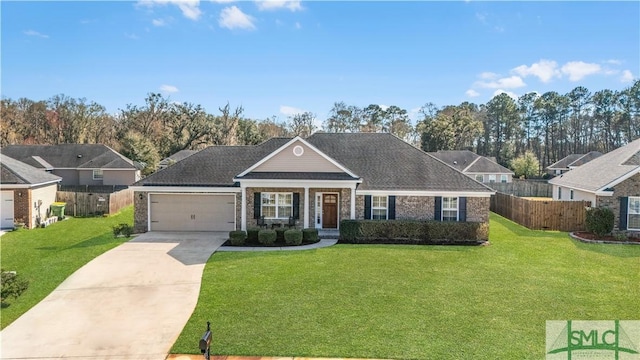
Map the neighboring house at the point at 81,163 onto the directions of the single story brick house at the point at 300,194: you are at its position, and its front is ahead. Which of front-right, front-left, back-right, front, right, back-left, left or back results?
back-right

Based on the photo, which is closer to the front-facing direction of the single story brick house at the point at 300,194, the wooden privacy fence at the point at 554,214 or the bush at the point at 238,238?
the bush

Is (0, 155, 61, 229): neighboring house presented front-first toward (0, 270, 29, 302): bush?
yes

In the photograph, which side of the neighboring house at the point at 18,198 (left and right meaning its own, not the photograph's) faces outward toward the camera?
front

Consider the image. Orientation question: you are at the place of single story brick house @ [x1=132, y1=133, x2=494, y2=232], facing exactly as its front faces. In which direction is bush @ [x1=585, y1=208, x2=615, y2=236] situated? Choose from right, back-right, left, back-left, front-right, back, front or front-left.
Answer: left

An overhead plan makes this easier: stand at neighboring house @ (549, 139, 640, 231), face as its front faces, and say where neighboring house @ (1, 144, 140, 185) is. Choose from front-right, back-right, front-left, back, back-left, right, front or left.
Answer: right

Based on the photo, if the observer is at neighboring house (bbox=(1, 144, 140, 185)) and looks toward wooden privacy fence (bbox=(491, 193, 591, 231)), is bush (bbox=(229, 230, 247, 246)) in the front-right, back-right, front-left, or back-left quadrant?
front-right

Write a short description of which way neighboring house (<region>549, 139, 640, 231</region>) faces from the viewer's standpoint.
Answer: facing the viewer

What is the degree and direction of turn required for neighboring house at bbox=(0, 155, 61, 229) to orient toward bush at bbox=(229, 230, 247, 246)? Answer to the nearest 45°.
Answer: approximately 45° to its left

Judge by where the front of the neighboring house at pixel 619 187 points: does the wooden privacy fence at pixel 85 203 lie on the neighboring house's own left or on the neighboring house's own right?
on the neighboring house's own right

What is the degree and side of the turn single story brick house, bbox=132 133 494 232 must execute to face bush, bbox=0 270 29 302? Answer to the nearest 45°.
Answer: approximately 45° to its right

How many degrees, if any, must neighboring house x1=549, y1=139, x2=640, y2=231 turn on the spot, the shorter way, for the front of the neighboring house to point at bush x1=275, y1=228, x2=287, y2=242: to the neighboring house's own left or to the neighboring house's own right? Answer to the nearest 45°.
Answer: approximately 45° to the neighboring house's own right

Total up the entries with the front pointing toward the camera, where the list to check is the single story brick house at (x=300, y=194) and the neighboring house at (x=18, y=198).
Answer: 2

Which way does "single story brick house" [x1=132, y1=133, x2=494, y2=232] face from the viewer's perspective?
toward the camera

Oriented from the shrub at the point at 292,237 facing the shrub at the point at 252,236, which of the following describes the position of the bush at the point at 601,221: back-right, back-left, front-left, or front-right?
back-right
